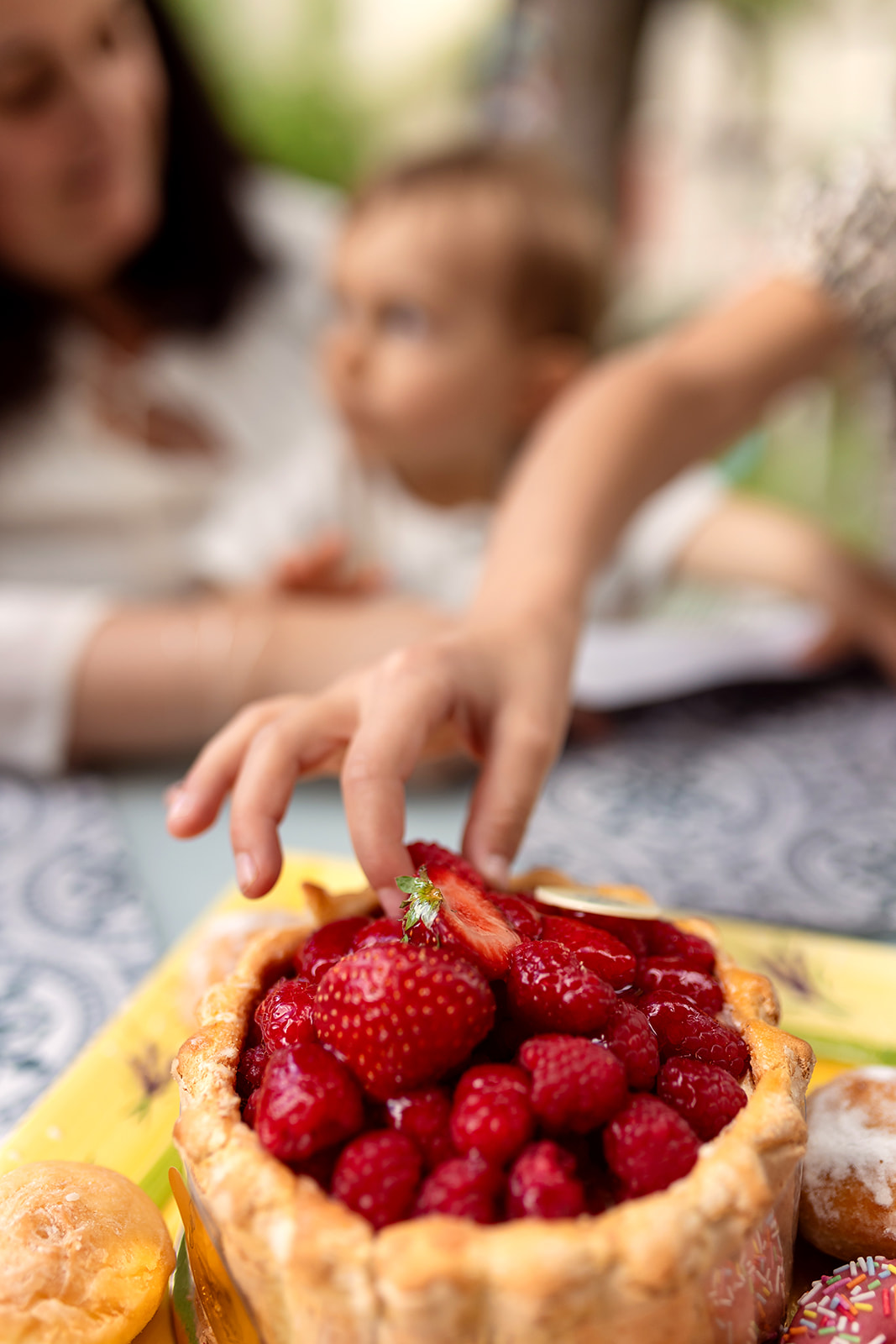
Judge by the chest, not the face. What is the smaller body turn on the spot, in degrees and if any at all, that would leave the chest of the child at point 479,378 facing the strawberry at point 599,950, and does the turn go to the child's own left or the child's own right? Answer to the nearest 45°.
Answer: approximately 45° to the child's own left

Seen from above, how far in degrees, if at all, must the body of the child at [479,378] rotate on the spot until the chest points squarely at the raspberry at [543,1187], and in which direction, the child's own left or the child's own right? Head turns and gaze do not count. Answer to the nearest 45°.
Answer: approximately 45° to the child's own left

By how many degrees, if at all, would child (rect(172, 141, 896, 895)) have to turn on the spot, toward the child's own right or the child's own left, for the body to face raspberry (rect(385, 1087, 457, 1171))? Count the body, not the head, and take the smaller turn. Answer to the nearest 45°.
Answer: approximately 45° to the child's own left

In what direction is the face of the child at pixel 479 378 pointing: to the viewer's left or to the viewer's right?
to the viewer's left

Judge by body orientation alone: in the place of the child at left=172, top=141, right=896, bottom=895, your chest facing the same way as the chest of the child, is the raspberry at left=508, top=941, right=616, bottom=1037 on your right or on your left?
on your left

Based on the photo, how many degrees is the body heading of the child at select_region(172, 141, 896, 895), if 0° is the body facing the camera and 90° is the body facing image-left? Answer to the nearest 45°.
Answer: approximately 45°
